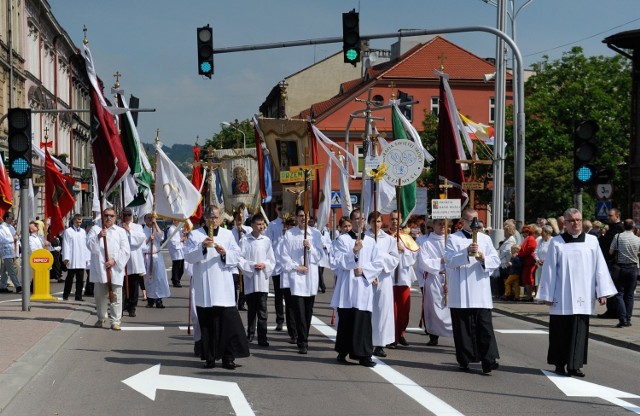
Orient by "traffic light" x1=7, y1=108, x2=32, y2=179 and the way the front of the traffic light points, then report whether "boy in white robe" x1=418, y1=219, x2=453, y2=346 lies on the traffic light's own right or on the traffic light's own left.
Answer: on the traffic light's own left

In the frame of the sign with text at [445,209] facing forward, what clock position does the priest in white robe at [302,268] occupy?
The priest in white robe is roughly at 2 o'clock from the sign with text.

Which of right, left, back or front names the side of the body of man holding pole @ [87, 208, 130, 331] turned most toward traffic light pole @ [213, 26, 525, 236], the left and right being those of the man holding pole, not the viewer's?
left

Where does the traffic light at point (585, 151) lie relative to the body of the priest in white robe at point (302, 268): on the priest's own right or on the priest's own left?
on the priest's own left

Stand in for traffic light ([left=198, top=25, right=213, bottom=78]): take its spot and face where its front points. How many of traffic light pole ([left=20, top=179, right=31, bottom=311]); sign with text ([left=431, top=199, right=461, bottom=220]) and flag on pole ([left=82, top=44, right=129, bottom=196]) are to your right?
2

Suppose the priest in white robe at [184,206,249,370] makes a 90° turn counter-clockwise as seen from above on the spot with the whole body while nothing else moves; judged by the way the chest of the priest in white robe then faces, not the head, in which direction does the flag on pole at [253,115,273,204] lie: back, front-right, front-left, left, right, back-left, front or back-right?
left
